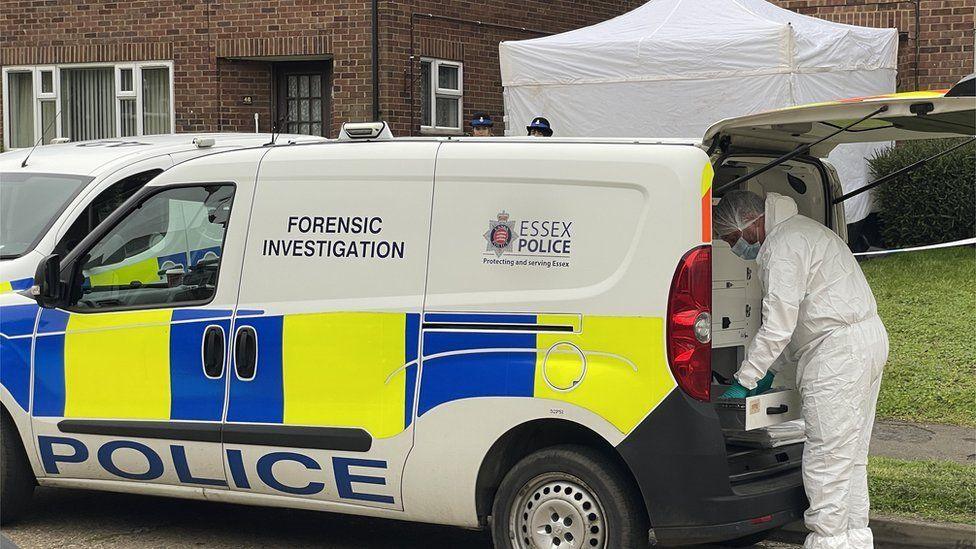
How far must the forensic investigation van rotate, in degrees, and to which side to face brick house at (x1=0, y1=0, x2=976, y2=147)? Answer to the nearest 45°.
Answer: approximately 45° to its right

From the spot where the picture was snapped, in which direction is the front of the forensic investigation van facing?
facing away from the viewer and to the left of the viewer

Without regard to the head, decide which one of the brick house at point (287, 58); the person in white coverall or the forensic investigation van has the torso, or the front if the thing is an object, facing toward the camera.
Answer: the brick house

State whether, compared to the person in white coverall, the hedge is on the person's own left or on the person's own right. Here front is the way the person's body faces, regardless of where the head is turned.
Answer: on the person's own right

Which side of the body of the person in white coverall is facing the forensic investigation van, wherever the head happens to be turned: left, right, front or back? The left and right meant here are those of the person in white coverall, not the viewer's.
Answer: front

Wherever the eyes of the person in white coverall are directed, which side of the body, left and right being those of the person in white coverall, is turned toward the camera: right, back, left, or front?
left

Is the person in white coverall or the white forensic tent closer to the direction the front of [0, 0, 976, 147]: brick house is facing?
the person in white coverall
